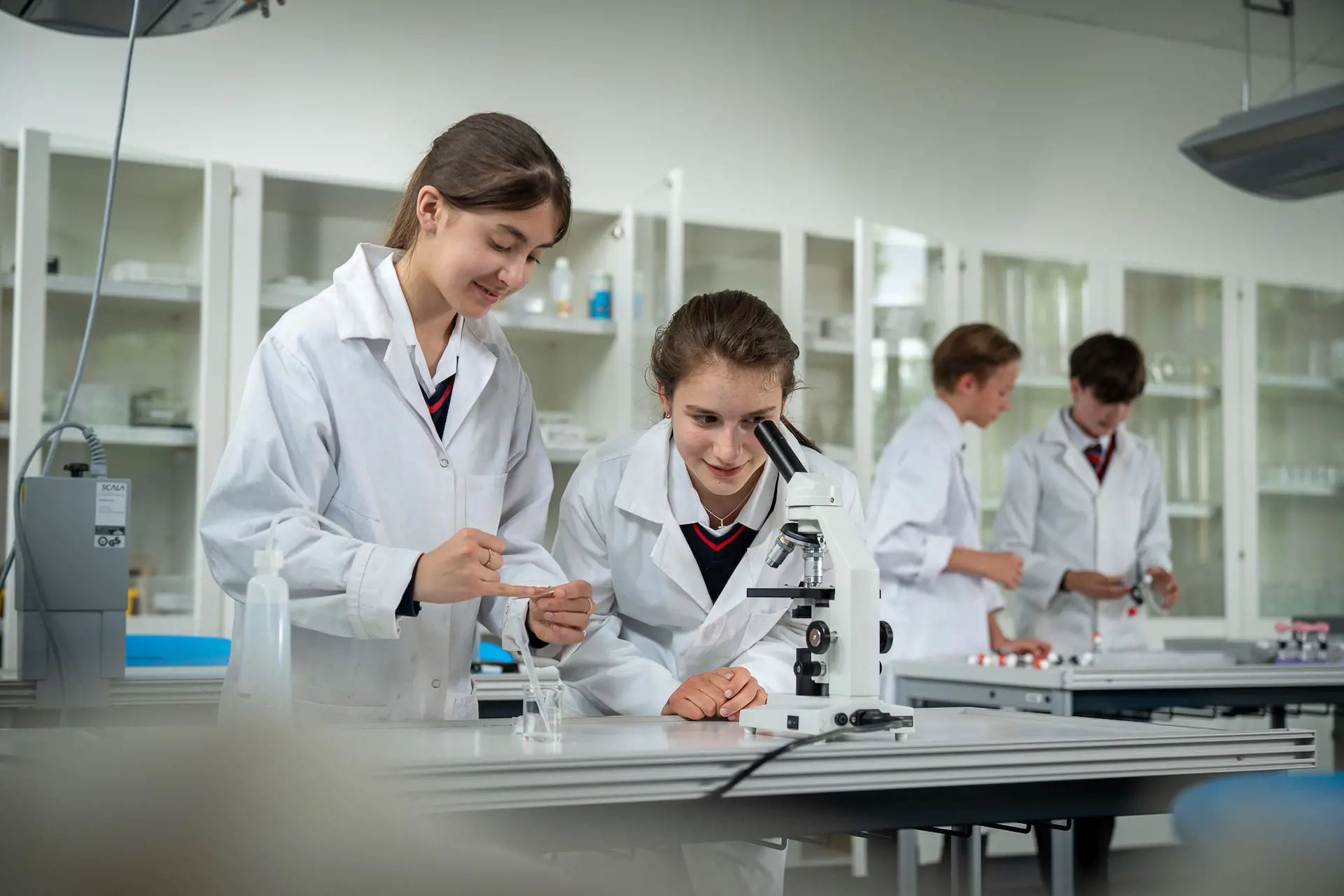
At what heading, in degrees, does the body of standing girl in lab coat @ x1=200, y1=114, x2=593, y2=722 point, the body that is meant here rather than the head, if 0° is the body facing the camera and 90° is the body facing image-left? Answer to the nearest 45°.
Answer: approximately 315°

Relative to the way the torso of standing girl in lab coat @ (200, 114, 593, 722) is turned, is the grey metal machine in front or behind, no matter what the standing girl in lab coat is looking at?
behind

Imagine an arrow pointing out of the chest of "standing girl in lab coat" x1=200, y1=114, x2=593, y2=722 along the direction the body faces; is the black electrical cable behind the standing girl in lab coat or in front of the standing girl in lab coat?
in front

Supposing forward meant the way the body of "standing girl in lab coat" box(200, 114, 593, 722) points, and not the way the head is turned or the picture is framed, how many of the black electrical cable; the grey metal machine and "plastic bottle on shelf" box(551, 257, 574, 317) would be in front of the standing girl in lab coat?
1

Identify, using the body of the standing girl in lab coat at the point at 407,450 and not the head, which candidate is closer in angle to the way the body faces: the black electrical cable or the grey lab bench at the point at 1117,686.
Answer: the black electrical cable

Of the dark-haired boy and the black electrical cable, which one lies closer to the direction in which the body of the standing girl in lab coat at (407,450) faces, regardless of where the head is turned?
the black electrical cable

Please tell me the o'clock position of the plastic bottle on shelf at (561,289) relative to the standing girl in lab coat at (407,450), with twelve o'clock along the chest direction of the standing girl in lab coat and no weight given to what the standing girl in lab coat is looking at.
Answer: The plastic bottle on shelf is roughly at 8 o'clock from the standing girl in lab coat.

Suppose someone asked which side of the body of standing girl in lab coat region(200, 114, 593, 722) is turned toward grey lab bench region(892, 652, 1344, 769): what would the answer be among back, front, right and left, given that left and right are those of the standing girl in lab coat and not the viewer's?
left

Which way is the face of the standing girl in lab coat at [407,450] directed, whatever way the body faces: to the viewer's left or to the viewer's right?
to the viewer's right

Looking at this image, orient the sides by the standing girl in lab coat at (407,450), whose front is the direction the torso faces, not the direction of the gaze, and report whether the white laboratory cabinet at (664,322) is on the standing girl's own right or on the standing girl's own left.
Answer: on the standing girl's own left

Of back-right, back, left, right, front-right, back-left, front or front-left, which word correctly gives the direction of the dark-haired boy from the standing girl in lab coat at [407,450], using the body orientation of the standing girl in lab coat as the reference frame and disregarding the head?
left
